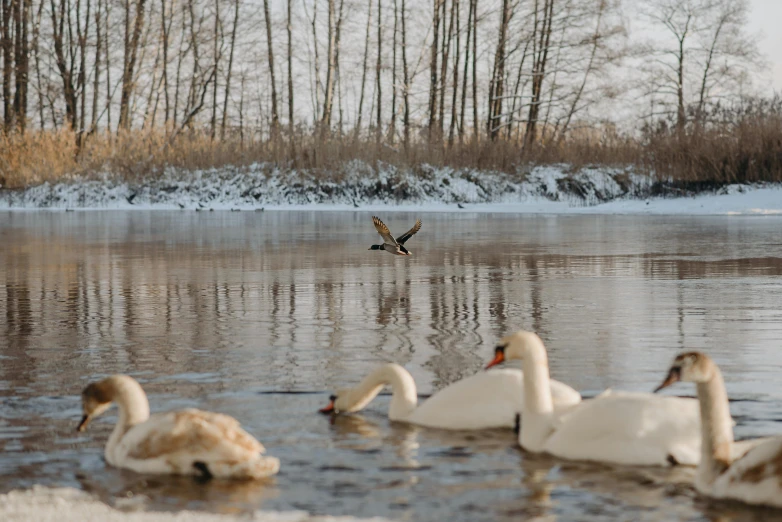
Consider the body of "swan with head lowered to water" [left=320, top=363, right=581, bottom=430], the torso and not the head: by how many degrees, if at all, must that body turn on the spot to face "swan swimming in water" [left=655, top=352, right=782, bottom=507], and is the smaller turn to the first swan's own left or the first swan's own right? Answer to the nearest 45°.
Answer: approximately 135° to the first swan's own left

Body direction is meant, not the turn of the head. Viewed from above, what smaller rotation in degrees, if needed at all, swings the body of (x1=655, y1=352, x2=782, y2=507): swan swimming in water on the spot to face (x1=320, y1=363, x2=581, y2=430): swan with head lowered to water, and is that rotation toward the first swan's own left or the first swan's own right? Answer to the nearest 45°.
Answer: approximately 45° to the first swan's own right

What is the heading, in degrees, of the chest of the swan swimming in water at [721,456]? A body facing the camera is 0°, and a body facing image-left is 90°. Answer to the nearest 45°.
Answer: approximately 90°

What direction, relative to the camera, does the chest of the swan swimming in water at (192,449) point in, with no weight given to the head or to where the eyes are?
to the viewer's left

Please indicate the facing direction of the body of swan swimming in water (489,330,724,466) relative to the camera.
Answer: to the viewer's left

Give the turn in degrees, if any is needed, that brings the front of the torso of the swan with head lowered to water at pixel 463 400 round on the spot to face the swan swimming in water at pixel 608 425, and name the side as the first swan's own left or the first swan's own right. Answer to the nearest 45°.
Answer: approximately 135° to the first swan's own left

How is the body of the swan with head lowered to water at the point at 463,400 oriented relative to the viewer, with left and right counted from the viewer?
facing to the left of the viewer

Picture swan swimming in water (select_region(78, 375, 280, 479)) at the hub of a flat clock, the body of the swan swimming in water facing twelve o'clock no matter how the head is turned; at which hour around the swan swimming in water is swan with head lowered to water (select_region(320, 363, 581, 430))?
The swan with head lowered to water is roughly at 5 o'clock from the swan swimming in water.

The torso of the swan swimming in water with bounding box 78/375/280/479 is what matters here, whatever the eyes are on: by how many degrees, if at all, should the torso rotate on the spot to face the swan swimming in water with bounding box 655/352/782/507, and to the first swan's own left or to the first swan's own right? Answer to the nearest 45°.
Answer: approximately 135° to the first swan's own left
